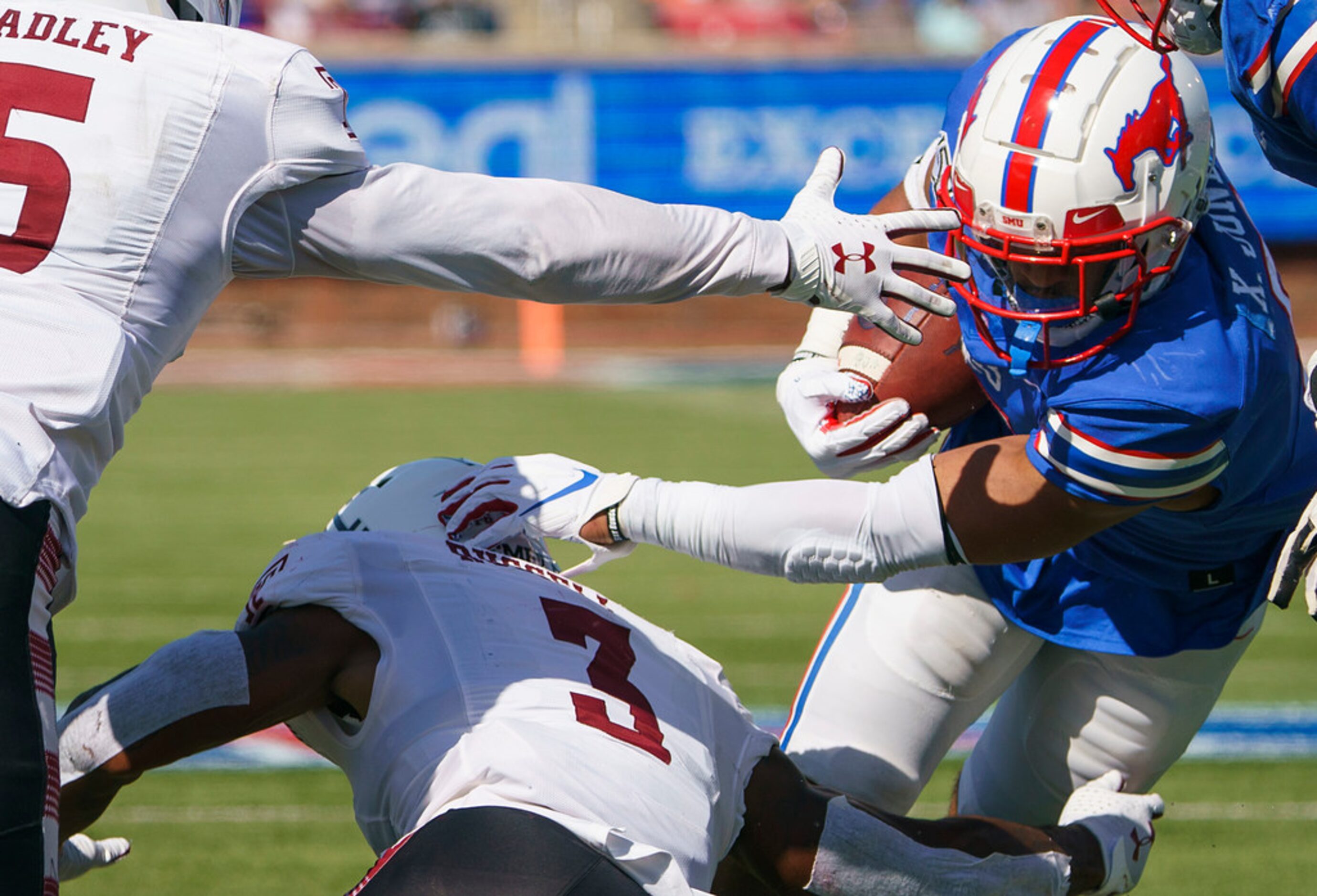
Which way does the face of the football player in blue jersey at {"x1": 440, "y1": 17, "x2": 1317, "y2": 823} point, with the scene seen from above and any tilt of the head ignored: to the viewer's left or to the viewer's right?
to the viewer's left

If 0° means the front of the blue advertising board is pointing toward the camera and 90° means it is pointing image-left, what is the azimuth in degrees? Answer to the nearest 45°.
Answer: approximately 0°

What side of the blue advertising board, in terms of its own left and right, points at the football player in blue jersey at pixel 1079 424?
front

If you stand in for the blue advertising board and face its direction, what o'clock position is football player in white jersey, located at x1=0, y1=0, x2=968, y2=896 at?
The football player in white jersey is roughly at 12 o'clock from the blue advertising board.

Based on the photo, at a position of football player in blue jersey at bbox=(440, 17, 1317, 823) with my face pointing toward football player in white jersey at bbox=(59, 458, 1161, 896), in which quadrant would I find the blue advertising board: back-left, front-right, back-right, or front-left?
back-right

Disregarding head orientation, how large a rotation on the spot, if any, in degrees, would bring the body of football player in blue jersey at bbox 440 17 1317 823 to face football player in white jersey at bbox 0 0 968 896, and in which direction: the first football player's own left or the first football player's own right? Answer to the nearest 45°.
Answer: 0° — they already face them

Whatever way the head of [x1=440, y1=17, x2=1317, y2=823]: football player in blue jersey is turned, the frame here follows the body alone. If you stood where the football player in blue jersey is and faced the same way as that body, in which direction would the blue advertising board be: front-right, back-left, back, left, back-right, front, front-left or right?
back-right

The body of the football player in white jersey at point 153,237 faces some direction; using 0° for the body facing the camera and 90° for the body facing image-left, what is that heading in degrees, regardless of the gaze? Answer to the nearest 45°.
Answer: approximately 180°

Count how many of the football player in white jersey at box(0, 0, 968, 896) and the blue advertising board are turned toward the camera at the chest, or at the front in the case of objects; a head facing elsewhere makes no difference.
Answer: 1

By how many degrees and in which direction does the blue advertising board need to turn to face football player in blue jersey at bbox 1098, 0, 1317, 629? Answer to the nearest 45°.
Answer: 0° — it already faces them
